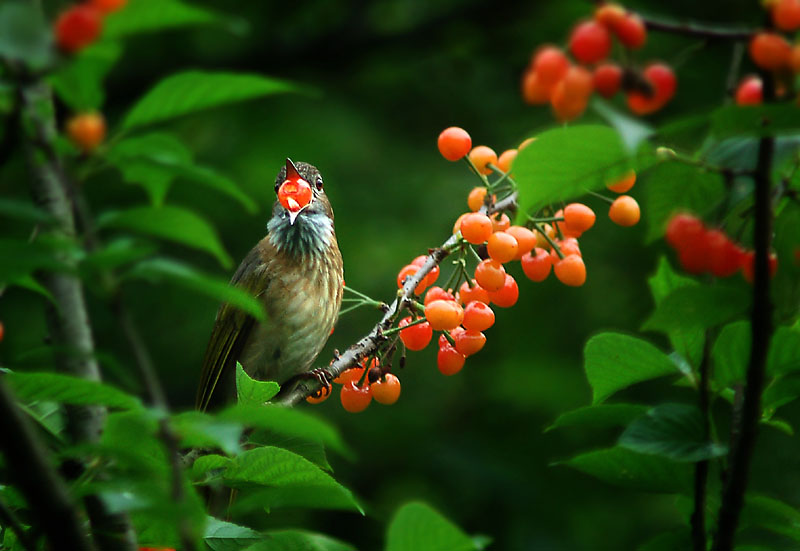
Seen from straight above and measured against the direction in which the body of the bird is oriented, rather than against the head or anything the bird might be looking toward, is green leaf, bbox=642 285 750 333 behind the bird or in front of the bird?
in front

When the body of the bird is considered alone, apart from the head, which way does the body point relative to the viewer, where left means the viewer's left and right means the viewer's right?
facing the viewer and to the right of the viewer

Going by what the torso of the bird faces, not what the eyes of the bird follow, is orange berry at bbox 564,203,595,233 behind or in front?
in front

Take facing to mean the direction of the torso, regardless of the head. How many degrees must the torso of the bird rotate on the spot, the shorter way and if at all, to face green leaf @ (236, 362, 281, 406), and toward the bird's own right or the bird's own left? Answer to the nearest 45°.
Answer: approximately 45° to the bird's own right

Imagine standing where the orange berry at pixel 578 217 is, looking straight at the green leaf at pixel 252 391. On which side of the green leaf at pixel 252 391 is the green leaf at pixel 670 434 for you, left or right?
left

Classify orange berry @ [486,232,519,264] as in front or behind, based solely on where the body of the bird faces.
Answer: in front
